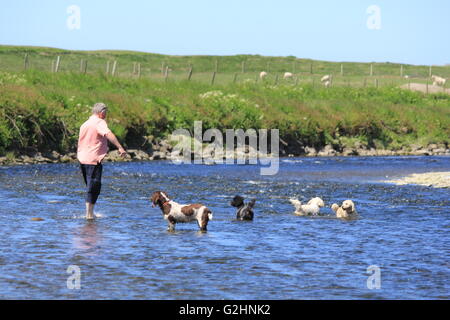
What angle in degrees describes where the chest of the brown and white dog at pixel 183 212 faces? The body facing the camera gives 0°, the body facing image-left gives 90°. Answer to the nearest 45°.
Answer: approximately 90°

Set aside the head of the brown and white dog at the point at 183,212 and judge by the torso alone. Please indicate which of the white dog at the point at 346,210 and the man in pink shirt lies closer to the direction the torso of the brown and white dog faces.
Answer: the man in pink shirt

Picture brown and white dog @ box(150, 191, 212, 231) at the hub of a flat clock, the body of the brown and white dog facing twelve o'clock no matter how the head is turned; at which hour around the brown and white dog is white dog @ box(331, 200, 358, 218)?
The white dog is roughly at 5 o'clock from the brown and white dog.
